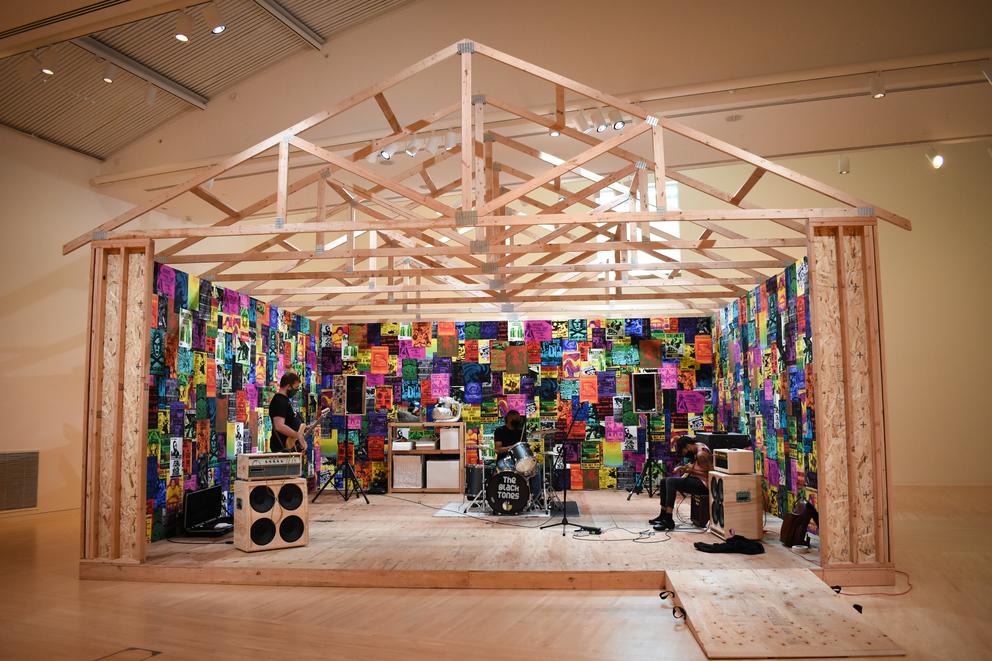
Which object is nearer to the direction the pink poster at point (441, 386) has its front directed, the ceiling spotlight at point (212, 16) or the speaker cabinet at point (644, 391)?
the ceiling spotlight

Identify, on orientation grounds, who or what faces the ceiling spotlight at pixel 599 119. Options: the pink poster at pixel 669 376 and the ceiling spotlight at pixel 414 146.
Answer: the pink poster

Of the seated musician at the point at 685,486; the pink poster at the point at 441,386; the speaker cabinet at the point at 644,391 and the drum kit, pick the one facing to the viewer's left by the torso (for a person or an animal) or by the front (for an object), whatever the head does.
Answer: the seated musician

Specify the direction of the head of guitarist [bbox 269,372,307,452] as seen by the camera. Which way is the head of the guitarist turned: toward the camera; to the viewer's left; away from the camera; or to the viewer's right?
to the viewer's right

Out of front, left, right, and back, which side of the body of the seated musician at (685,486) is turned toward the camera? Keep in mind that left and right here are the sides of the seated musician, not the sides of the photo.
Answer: left

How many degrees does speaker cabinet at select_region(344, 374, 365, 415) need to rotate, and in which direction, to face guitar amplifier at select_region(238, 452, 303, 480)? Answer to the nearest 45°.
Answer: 0° — it already faces it
